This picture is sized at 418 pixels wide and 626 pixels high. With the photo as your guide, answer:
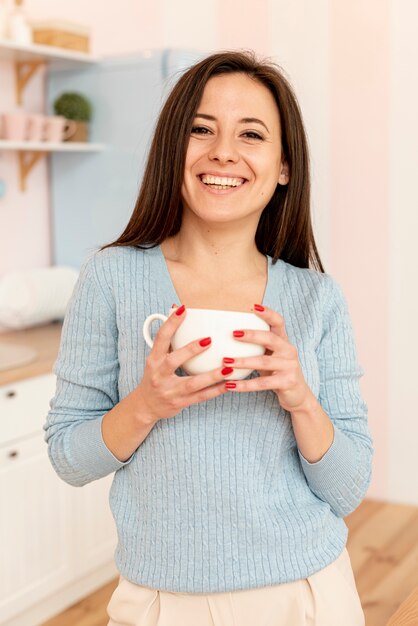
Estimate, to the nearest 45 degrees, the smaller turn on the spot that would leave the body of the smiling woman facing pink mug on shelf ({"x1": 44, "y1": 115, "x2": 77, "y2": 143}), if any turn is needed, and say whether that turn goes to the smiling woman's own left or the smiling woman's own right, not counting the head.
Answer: approximately 180°

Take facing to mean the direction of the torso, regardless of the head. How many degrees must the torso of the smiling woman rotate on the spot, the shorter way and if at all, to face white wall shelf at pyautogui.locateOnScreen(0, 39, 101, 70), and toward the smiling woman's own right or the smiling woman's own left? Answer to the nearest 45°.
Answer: approximately 180°

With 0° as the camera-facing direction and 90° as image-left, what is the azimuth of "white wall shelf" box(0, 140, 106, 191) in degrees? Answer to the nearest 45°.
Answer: approximately 315°

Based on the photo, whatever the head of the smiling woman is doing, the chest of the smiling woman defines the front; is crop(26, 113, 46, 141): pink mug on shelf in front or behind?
behind
